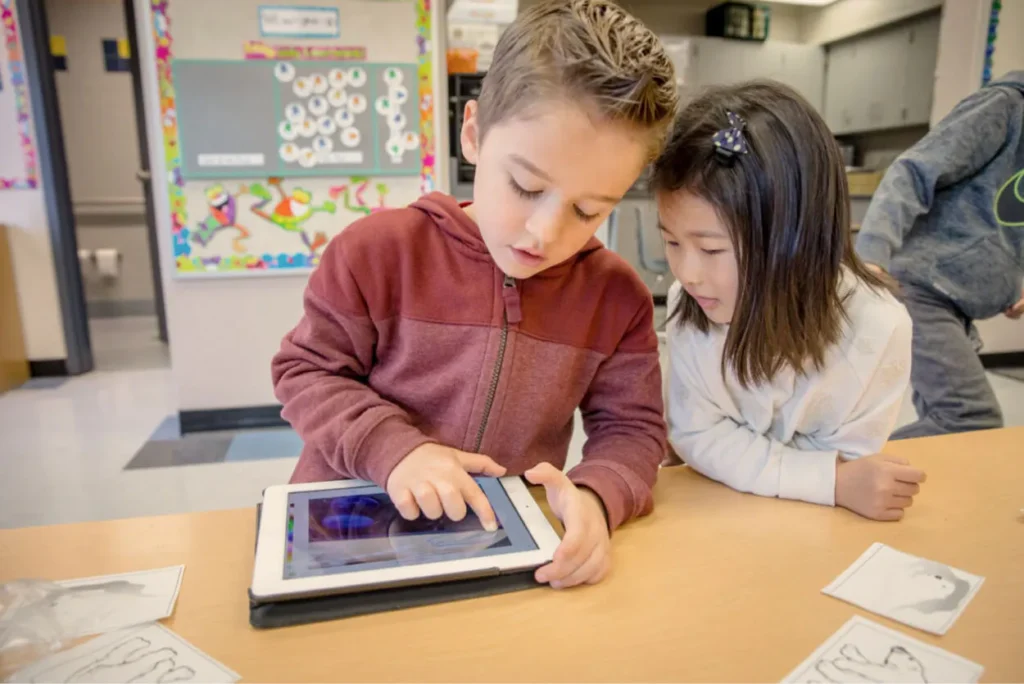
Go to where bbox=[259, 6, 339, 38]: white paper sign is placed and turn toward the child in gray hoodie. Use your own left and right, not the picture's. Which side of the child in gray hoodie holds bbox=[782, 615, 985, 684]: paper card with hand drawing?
right

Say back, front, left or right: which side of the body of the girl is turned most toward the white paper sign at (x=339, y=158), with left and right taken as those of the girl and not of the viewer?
right

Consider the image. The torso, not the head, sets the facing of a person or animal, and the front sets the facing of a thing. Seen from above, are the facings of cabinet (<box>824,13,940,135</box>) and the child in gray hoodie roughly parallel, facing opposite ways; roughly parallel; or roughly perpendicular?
roughly perpendicular

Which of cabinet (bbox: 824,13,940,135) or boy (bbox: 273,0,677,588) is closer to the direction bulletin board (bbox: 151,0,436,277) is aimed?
the boy

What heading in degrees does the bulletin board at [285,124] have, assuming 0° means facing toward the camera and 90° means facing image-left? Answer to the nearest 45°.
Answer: approximately 0°

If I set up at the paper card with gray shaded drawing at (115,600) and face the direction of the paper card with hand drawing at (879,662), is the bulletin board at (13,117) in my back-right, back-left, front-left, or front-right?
back-left

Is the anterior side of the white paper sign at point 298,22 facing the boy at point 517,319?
yes

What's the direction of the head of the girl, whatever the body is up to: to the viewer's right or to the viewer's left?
to the viewer's left

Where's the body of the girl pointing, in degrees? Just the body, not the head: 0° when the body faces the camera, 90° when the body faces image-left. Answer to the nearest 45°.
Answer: approximately 45°

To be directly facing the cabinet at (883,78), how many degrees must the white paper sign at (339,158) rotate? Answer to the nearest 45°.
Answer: approximately 135° to its left
